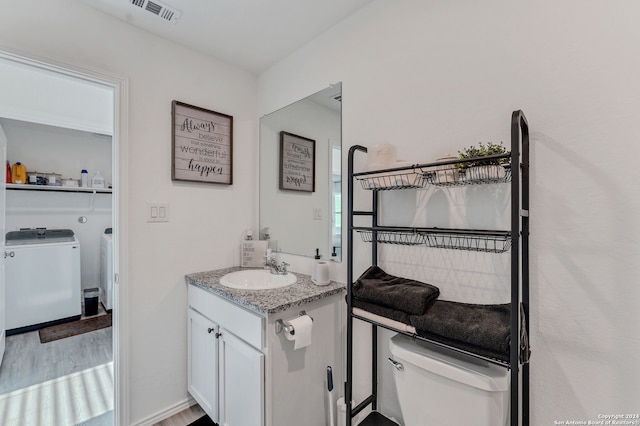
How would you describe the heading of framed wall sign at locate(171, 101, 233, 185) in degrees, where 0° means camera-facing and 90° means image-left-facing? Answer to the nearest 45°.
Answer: approximately 315°

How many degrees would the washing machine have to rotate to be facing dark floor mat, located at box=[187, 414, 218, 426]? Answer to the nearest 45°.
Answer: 0° — it already faces it

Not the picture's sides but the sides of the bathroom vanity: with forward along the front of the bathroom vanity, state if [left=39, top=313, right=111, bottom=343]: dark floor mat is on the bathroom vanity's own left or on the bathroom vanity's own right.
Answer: on the bathroom vanity's own right

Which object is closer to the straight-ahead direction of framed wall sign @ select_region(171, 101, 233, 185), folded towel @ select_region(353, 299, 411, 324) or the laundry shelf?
the folded towel

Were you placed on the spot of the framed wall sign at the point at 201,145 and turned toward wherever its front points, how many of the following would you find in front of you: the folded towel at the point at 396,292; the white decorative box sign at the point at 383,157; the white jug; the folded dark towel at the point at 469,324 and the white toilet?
4

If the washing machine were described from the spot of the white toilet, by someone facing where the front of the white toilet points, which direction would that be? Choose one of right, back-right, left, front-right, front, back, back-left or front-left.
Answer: front-right
